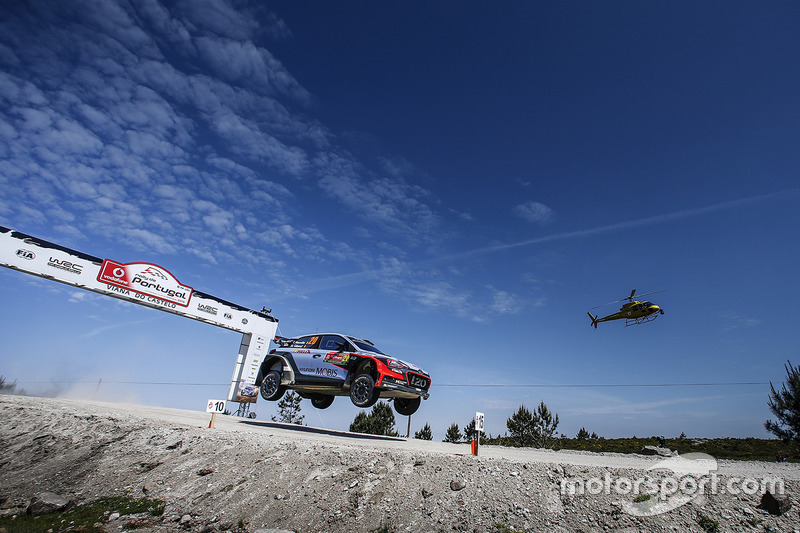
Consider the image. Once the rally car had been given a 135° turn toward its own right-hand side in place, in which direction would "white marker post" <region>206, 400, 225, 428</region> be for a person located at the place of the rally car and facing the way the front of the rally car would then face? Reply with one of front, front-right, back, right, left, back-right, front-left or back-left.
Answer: front

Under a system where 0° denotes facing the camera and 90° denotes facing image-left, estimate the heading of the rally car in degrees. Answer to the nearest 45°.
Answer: approximately 315°

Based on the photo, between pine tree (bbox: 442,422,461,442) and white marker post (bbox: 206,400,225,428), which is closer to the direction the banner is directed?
the white marker post

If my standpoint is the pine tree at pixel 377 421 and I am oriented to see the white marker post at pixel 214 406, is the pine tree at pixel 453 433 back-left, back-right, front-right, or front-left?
back-left

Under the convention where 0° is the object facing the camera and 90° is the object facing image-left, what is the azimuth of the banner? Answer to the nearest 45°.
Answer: approximately 315°

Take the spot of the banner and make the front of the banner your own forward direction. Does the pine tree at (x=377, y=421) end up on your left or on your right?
on your left

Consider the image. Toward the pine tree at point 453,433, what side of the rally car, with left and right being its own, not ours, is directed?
left

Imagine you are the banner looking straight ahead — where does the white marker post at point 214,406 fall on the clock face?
The white marker post is roughly at 1 o'clock from the banner.

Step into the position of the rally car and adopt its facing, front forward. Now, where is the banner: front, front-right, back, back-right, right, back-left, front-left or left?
back
